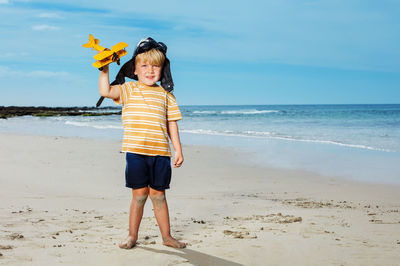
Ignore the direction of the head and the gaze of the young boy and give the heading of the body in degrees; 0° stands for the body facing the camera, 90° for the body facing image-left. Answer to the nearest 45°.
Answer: approximately 0°
